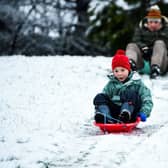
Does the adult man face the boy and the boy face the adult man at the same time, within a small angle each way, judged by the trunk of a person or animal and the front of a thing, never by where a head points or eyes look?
no

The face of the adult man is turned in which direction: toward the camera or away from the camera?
toward the camera

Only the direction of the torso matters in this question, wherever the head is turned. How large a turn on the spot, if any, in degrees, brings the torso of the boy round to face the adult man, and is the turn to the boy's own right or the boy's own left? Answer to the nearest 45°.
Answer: approximately 135° to the boy's own right

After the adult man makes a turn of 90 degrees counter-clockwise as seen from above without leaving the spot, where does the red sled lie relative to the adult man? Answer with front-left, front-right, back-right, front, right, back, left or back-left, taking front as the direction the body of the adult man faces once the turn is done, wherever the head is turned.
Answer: right

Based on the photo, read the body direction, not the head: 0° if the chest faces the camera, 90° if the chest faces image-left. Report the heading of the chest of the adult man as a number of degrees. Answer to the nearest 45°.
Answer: approximately 0°

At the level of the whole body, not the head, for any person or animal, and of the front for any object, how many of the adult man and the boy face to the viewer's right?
0

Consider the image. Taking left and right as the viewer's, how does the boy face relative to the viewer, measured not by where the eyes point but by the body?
facing the viewer and to the left of the viewer

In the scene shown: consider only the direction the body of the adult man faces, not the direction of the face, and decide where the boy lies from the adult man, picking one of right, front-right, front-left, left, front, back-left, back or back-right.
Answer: front
